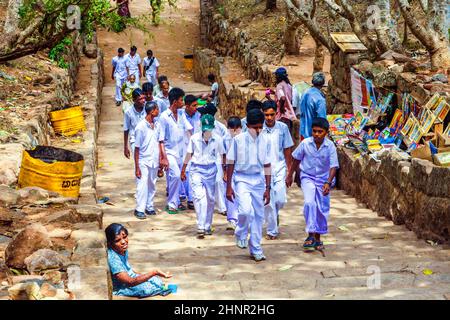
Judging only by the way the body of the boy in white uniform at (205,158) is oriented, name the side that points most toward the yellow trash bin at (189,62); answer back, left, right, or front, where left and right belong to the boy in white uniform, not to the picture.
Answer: back

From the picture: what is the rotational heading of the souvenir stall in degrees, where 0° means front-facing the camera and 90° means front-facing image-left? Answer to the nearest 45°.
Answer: approximately 45°

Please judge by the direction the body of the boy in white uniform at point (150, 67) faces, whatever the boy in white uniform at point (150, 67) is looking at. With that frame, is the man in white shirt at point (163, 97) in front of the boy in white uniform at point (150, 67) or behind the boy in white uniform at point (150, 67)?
in front

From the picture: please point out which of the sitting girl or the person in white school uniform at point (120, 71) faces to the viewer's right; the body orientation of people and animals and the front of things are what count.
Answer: the sitting girl

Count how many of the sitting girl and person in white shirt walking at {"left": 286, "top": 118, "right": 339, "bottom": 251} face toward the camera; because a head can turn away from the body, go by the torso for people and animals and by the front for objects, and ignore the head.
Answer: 1

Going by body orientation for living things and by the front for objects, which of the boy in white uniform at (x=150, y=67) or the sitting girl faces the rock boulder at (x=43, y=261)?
the boy in white uniform

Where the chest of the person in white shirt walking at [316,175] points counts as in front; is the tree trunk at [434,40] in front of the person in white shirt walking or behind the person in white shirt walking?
behind

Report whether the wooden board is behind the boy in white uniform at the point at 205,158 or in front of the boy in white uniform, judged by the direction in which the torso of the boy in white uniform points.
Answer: behind
